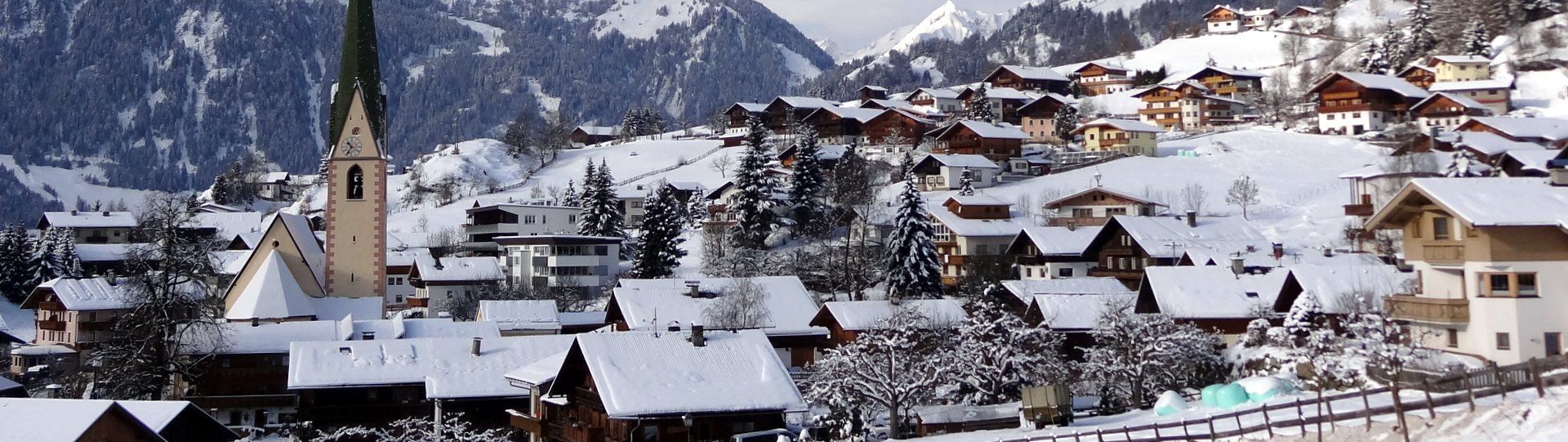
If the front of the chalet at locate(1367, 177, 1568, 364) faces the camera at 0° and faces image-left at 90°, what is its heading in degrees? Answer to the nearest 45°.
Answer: approximately 45°

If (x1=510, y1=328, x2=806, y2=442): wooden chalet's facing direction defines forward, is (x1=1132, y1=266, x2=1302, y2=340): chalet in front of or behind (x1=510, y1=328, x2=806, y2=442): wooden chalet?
behind

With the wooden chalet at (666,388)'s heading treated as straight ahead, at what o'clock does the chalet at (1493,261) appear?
The chalet is roughly at 8 o'clock from the wooden chalet.

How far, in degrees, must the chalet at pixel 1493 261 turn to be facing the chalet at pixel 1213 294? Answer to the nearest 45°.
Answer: approximately 90° to its right

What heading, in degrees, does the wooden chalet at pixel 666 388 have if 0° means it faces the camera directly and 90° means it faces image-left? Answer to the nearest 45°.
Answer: approximately 45°
